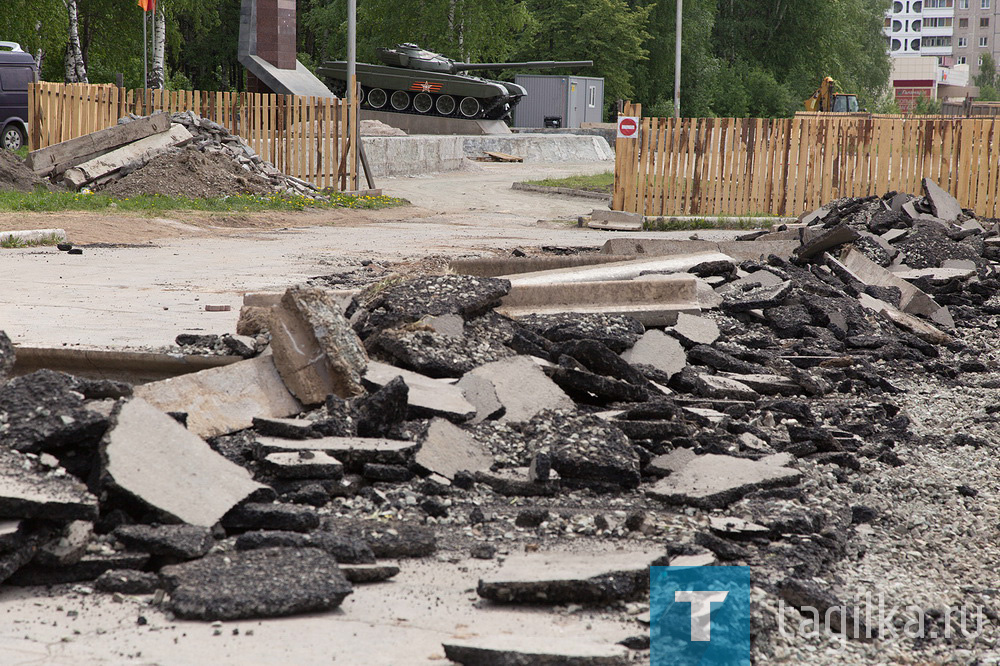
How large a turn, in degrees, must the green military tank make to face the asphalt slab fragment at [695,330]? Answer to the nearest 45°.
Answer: approximately 90° to its right

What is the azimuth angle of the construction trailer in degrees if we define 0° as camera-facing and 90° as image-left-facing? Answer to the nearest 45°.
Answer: approximately 315°

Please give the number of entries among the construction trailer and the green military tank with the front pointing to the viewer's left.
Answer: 0

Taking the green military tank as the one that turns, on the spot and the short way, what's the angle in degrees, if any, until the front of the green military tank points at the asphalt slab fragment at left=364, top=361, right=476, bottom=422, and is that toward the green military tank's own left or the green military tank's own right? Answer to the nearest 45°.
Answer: approximately 90° to the green military tank's own right

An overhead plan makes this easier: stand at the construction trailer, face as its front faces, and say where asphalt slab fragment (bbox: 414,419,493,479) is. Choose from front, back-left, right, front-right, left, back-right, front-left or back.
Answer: front-right

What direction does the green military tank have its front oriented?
to the viewer's right

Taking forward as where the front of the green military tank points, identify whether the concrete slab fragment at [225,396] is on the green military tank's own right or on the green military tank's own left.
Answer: on the green military tank's own right

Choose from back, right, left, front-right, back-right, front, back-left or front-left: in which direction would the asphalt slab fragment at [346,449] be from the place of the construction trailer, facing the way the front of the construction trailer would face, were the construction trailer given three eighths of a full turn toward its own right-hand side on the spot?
left

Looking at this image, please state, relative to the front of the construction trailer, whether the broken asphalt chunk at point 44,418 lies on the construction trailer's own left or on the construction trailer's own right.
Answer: on the construction trailer's own right

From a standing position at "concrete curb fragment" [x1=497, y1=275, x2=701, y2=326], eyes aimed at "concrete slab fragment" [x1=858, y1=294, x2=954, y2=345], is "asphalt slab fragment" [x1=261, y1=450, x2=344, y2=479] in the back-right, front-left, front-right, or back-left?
back-right

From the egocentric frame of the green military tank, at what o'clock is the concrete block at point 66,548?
The concrete block is roughly at 3 o'clock from the green military tank.

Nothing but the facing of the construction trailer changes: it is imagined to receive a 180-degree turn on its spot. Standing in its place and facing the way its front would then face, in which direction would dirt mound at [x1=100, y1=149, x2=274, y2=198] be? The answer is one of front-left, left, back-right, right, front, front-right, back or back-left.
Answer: back-left

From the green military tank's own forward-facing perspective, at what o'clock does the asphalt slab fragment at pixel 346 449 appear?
The asphalt slab fragment is roughly at 3 o'clock from the green military tank.

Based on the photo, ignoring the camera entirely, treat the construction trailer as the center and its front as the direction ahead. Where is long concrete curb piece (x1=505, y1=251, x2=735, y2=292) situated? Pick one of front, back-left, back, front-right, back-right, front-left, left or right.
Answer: front-right
